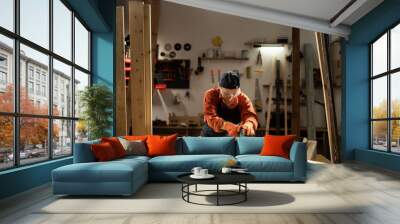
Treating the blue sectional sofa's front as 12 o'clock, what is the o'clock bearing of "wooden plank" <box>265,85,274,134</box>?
The wooden plank is roughly at 7 o'clock from the blue sectional sofa.

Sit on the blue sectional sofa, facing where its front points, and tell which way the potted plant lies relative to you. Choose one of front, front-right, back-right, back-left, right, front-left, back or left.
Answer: back-right

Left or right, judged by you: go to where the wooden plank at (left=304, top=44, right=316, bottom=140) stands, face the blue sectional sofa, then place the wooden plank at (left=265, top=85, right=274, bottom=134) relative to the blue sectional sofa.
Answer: right

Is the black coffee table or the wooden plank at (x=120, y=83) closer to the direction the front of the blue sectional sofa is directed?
the black coffee table

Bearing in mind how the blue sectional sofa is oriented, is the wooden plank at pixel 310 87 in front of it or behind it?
behind

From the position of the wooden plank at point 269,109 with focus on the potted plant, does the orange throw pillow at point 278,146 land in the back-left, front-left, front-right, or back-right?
front-left

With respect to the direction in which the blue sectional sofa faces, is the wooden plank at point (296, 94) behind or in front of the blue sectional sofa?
behind

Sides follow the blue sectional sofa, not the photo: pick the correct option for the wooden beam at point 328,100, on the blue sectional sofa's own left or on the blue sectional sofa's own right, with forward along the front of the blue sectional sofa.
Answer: on the blue sectional sofa's own left

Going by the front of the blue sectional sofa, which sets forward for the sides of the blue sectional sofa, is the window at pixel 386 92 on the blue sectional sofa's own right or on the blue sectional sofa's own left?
on the blue sectional sofa's own left

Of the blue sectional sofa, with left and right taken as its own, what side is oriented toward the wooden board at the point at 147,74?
back

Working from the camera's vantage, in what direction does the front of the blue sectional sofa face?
facing the viewer

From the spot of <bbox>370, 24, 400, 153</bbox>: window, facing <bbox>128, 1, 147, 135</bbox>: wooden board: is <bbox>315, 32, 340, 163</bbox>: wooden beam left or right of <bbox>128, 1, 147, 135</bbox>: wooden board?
right

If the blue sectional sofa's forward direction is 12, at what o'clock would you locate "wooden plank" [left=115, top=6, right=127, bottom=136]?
The wooden plank is roughly at 5 o'clock from the blue sectional sofa.
